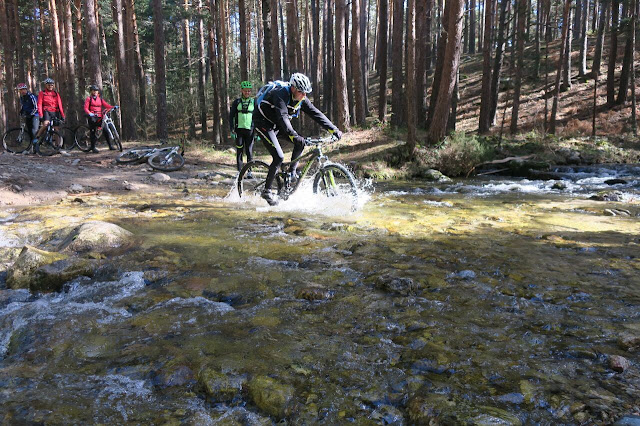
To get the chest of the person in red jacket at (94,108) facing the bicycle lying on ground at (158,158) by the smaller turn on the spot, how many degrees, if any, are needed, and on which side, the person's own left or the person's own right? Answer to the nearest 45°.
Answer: approximately 45° to the person's own left

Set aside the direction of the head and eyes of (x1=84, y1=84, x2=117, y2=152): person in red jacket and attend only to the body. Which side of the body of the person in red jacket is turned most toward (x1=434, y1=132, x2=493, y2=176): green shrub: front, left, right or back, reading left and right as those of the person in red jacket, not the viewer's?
left

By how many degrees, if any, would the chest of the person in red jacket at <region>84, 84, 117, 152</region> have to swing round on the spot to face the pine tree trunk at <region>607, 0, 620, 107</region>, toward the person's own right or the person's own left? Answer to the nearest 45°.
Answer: approximately 90° to the person's own left

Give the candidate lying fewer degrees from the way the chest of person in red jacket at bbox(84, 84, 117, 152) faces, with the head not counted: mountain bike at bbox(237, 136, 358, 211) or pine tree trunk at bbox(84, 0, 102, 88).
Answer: the mountain bike

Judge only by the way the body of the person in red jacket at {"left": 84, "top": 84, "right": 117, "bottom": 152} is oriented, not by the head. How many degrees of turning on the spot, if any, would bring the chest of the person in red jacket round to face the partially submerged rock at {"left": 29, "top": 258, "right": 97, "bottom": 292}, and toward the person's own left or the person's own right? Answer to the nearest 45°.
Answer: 0° — they already face it

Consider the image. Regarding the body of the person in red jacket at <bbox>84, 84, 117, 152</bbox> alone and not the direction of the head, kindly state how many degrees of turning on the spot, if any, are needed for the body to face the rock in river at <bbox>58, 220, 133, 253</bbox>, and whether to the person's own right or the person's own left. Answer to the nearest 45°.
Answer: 0° — they already face it

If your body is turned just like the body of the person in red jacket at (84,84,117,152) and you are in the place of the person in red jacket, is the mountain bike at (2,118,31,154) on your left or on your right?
on your right

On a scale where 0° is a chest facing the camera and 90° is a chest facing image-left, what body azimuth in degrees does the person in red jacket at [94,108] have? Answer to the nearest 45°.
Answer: approximately 0°

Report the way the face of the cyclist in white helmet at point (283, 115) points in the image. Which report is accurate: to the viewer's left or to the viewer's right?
to the viewer's right

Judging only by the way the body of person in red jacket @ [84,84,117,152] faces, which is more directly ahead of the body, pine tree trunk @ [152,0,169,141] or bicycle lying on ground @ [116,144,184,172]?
the bicycle lying on ground

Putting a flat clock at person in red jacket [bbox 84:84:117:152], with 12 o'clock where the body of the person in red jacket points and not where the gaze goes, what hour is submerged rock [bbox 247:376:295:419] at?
The submerged rock is roughly at 12 o'clock from the person in red jacket.
